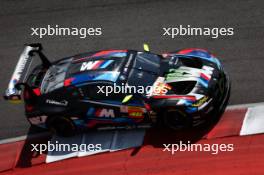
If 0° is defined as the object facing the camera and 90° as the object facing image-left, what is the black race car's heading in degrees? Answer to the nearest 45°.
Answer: approximately 270°
